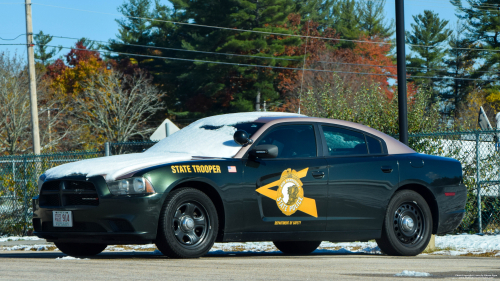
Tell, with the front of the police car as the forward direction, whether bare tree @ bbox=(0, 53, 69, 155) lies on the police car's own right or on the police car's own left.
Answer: on the police car's own right

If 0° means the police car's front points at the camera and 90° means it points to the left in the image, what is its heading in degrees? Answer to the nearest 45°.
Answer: approximately 45°

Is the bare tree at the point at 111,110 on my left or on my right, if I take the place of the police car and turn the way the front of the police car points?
on my right

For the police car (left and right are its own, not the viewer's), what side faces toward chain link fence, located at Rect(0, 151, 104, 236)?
right

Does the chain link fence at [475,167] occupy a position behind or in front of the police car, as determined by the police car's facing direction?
behind

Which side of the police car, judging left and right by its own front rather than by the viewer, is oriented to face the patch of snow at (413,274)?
left

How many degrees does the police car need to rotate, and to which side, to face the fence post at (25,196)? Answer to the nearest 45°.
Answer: approximately 90° to its right

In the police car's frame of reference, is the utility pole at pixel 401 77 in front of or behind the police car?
behind
